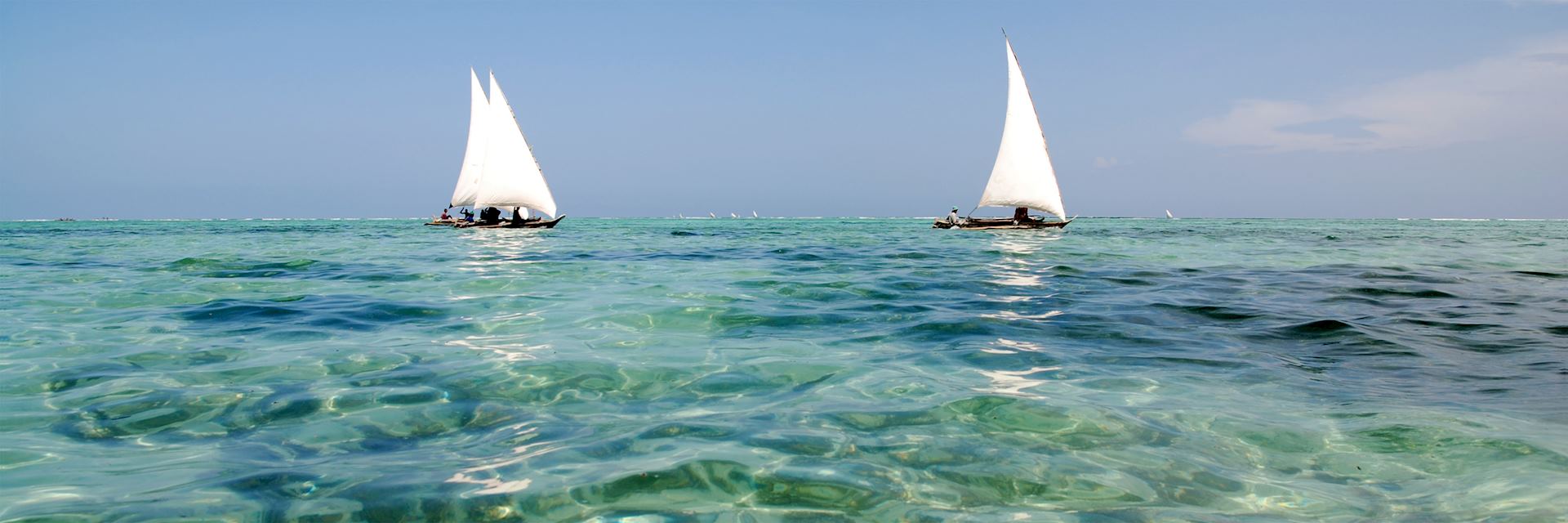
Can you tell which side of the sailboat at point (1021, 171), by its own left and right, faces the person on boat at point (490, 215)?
back

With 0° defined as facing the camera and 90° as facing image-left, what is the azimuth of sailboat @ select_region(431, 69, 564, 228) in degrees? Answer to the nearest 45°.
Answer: approximately 270°

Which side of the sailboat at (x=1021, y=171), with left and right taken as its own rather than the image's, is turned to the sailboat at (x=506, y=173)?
back

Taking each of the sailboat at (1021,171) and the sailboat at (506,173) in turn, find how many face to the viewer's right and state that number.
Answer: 2

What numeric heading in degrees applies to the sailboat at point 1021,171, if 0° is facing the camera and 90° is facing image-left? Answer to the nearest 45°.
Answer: approximately 270°

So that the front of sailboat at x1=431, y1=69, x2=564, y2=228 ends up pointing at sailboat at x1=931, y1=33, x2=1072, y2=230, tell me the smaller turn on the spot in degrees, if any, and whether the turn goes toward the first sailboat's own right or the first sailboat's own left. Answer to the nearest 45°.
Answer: approximately 45° to the first sailboat's own right
